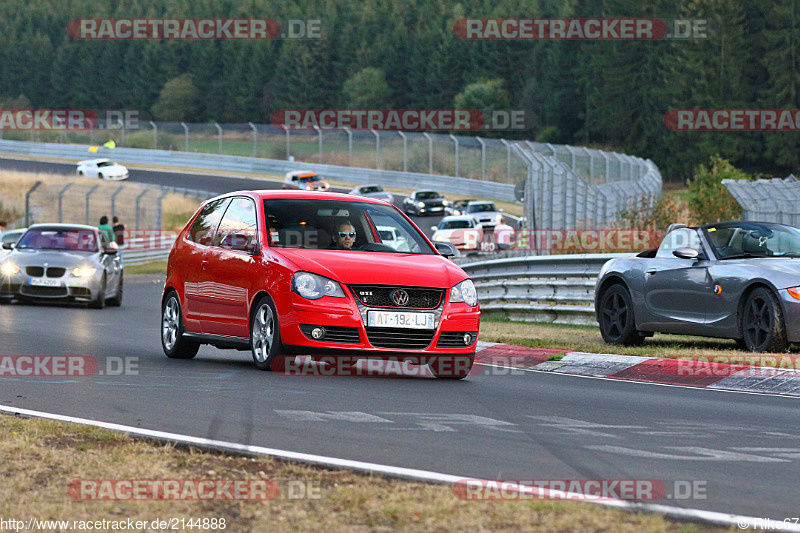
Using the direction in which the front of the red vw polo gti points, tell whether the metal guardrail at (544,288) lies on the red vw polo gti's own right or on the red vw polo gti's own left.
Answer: on the red vw polo gti's own left

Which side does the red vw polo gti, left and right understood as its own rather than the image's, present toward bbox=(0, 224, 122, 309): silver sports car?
back

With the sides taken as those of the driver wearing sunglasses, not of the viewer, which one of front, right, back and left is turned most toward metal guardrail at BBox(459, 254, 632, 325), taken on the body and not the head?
left

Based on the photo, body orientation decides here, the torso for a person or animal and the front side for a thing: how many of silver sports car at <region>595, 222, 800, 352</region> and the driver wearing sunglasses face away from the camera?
0

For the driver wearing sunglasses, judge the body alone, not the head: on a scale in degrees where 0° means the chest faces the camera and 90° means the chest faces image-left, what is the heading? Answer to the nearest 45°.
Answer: approximately 315°

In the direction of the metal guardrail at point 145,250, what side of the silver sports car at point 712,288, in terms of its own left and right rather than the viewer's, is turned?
back

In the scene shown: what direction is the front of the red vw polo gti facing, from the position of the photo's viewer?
facing the viewer and to the right of the viewer

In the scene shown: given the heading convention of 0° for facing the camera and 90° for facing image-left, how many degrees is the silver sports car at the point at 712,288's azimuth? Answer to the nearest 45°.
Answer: approximately 315°

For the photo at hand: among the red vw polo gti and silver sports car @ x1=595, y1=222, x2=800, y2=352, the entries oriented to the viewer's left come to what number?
0

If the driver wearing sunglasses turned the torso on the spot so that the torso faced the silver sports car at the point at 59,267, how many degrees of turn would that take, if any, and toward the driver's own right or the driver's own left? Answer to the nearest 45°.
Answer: approximately 180°
